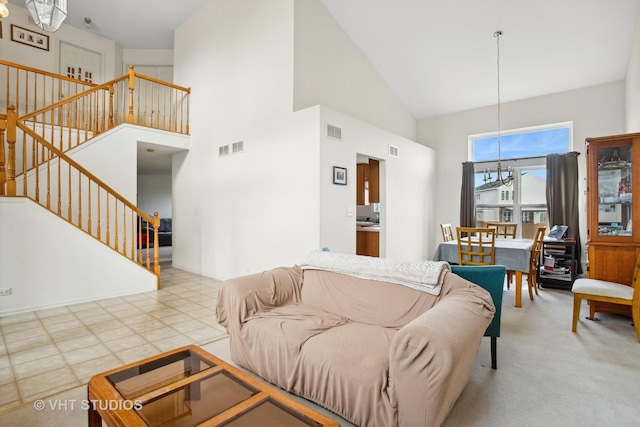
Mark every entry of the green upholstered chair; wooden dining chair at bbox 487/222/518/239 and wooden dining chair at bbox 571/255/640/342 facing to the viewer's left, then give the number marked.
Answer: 1

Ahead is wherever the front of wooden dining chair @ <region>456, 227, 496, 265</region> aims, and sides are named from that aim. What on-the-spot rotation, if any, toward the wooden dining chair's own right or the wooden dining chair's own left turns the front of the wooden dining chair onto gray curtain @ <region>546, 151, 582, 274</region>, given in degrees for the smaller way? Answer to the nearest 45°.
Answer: approximately 45° to the wooden dining chair's own right

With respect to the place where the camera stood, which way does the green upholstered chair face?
facing away from the viewer

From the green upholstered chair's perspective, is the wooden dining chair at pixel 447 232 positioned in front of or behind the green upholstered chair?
in front

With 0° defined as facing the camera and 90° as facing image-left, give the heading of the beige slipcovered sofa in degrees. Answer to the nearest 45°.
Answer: approximately 45°

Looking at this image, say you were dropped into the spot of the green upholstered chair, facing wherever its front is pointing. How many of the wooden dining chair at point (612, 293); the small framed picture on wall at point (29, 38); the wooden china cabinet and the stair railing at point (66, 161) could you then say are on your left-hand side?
2

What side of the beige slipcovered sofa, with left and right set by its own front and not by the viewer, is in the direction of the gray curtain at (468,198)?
back

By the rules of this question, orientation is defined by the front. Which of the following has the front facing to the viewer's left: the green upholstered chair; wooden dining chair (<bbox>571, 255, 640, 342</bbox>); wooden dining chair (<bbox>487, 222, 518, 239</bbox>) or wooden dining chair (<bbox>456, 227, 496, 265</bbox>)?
wooden dining chair (<bbox>571, 255, 640, 342</bbox>)

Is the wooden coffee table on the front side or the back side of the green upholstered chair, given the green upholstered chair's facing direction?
on the back side

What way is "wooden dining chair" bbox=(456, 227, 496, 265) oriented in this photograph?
away from the camera

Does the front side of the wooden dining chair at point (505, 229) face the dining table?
yes

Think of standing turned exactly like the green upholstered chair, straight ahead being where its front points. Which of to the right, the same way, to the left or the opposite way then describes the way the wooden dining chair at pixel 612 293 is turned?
to the left

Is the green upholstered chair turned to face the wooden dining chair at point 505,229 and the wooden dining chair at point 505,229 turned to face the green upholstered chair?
yes

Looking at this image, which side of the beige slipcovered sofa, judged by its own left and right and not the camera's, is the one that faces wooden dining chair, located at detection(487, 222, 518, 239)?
back

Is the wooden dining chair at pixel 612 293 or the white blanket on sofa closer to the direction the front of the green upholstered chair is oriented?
the wooden dining chair

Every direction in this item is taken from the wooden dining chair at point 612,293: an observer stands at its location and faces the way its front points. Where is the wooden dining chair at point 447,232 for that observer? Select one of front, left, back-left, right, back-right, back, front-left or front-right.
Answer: front-right
